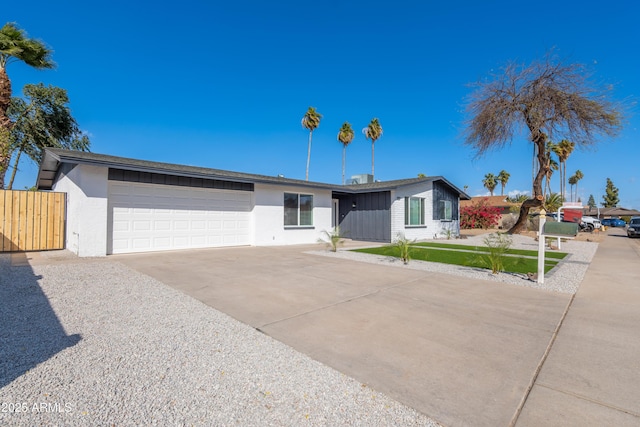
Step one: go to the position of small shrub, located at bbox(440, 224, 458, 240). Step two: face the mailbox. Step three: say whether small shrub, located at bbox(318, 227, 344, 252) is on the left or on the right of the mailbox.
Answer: right

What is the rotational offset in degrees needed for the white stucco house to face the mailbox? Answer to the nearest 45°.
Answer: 0° — it already faces it

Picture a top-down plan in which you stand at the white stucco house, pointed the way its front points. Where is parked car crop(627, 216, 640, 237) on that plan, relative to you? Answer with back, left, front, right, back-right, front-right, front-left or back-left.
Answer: front-left

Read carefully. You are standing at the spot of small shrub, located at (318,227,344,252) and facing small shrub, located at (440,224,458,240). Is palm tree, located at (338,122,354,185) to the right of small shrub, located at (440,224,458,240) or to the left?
left

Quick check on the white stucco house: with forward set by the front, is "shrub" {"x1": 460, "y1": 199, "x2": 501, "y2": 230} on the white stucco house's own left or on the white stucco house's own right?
on the white stucco house's own left

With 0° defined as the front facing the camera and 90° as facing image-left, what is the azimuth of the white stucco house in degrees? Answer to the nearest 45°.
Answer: approximately 315°

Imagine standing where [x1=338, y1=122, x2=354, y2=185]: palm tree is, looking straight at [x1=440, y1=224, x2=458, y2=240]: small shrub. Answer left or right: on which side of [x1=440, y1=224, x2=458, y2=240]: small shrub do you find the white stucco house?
right

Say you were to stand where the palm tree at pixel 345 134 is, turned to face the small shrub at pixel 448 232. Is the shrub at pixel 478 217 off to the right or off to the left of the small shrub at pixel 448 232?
left

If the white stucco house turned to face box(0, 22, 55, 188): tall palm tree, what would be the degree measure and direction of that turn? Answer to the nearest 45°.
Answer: approximately 135° to its right
